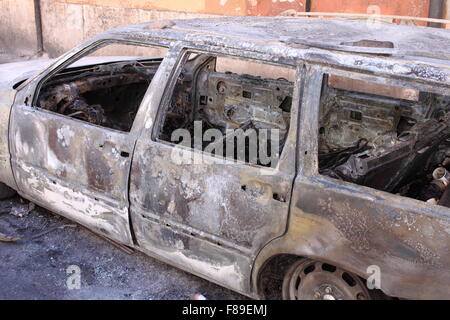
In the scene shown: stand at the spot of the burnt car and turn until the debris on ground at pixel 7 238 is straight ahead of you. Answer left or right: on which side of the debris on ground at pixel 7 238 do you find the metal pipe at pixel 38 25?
right

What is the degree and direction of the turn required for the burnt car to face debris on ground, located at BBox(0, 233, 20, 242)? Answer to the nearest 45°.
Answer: approximately 45° to its left

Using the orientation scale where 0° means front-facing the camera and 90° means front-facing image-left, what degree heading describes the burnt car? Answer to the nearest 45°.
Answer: approximately 135°

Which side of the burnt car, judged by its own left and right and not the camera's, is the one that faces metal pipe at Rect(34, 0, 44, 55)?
front

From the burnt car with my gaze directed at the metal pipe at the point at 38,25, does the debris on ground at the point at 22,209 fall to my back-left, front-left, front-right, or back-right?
front-left

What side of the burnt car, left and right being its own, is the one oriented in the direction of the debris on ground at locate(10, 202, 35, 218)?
front
